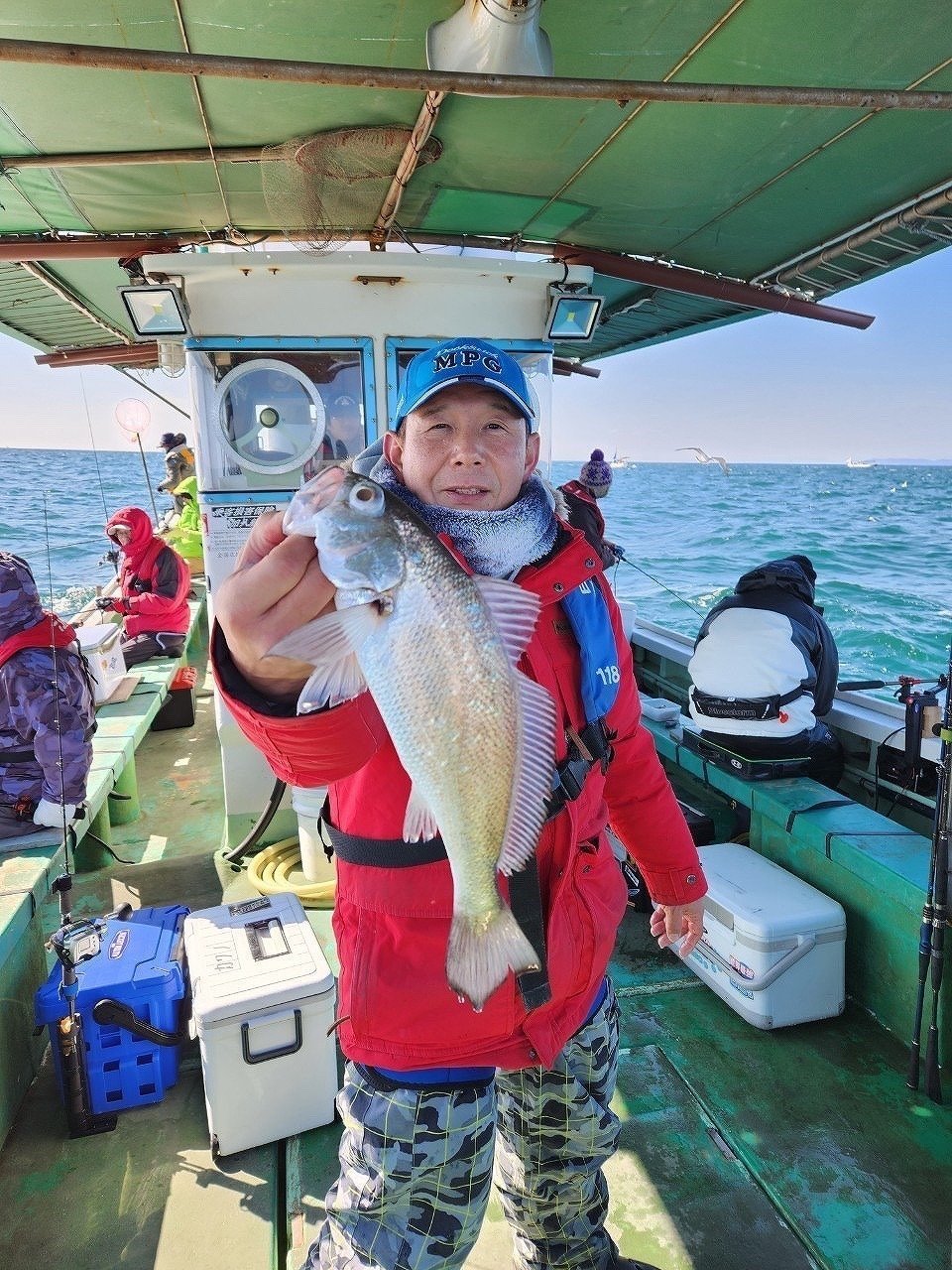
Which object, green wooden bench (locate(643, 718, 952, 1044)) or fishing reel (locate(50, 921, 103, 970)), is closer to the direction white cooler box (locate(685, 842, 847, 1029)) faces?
the fishing reel

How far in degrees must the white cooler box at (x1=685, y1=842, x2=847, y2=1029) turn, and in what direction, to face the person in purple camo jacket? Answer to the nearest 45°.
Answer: approximately 45° to its right

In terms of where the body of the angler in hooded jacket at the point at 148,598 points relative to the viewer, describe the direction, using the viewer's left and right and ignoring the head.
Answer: facing to the left of the viewer

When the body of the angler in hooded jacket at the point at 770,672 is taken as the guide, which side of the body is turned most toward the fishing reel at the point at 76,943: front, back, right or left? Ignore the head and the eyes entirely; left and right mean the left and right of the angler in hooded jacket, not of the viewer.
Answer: back

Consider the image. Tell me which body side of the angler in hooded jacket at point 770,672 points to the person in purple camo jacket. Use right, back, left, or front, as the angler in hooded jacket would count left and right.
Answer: back

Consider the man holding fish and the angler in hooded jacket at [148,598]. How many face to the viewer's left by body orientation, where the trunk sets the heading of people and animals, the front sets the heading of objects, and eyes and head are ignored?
1
